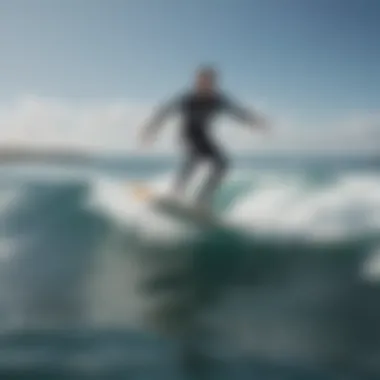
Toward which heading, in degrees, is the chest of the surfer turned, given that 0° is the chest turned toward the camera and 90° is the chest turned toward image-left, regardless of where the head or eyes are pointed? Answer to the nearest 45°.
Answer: approximately 0°
